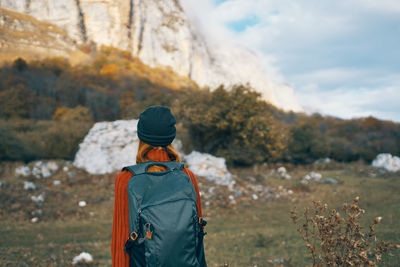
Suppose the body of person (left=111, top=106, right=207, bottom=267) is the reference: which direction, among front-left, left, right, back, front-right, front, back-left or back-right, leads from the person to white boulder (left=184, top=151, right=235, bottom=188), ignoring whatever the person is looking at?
front

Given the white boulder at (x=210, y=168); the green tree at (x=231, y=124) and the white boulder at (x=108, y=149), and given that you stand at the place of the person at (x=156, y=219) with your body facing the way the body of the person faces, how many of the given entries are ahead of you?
3

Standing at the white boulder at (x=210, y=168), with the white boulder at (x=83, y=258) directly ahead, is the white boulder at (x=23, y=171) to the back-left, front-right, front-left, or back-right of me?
front-right

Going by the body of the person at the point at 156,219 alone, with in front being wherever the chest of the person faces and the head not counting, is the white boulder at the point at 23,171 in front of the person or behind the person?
in front

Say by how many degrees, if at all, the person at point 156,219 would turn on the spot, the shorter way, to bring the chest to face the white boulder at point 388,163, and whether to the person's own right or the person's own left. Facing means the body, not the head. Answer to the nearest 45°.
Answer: approximately 45° to the person's own right

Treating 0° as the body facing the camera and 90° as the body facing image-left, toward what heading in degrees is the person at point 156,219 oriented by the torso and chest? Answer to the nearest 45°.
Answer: approximately 180°

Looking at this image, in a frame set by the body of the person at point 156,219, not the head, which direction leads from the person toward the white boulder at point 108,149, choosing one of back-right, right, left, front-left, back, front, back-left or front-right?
front

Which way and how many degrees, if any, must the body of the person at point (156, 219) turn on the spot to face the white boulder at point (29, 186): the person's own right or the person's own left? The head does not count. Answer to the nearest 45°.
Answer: approximately 45° to the person's own left

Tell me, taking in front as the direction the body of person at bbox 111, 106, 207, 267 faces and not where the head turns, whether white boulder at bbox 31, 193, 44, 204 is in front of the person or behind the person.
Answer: in front
